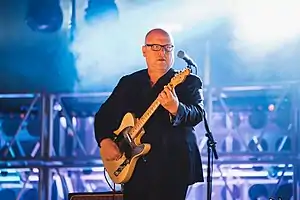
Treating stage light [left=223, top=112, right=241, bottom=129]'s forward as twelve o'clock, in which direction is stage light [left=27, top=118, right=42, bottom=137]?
stage light [left=27, top=118, right=42, bottom=137] is roughly at 3 o'clock from stage light [left=223, top=112, right=241, bottom=129].

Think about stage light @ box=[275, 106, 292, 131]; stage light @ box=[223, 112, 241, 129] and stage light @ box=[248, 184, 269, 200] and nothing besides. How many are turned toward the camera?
3

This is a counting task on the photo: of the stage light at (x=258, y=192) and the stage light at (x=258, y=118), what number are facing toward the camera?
2

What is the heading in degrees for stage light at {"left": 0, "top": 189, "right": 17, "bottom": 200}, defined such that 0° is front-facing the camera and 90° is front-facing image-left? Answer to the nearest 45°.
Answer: approximately 0°

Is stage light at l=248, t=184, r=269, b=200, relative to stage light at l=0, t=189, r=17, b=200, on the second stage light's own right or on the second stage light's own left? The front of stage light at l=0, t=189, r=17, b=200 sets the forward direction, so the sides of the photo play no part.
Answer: on the second stage light's own left

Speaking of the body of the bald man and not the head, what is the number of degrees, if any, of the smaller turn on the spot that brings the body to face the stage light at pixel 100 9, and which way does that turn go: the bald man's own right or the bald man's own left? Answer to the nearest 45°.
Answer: approximately 180°

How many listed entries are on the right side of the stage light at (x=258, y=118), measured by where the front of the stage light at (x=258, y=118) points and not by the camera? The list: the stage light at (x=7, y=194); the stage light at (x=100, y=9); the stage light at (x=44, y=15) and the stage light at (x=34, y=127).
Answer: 4

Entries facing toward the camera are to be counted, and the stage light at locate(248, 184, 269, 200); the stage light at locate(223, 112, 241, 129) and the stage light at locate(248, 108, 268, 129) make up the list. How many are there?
3
